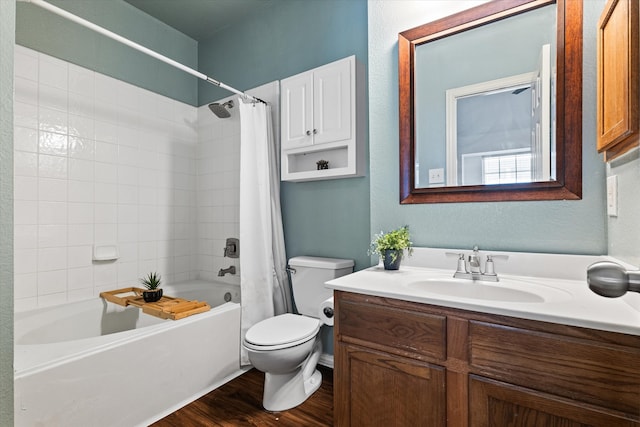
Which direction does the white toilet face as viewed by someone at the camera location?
facing the viewer and to the left of the viewer

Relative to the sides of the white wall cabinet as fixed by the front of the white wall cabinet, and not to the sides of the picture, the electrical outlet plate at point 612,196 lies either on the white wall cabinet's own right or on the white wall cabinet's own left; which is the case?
on the white wall cabinet's own left

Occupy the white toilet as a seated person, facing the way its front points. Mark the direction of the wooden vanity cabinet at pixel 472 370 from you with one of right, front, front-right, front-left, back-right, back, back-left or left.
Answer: left

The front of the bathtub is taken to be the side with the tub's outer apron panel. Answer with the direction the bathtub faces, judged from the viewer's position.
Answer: facing the viewer and to the right of the viewer

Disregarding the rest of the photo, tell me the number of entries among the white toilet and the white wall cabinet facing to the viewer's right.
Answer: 0

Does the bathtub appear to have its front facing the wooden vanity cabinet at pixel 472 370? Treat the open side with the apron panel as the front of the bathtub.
yes

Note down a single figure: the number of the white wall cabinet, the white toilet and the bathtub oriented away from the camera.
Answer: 0

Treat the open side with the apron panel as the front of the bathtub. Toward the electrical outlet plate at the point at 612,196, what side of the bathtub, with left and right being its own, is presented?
front

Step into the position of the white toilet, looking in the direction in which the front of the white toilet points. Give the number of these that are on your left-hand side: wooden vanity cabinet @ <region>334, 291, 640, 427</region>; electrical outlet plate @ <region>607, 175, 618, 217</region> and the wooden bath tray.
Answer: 2

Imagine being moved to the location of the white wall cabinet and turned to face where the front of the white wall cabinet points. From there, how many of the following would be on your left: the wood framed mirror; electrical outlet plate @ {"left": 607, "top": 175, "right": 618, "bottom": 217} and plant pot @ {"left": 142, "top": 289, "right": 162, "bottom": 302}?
2

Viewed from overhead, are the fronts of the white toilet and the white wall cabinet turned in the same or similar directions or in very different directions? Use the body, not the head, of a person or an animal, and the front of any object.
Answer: same or similar directions

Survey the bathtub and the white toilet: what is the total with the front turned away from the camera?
0
